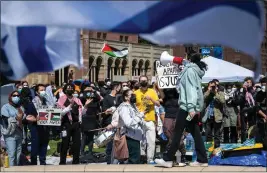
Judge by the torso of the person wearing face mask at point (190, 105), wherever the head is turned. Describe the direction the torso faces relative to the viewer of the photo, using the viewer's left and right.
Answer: facing to the left of the viewer

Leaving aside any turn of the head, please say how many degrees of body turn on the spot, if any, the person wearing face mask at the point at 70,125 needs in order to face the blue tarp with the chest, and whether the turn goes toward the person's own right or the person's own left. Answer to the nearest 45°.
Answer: approximately 45° to the person's own left

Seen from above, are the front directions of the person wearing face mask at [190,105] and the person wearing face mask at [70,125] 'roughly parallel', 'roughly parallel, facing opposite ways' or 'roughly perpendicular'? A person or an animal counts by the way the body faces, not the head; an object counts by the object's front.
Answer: roughly perpendicular

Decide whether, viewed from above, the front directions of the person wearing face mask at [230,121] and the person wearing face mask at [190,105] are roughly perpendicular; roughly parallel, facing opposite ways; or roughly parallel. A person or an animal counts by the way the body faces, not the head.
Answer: roughly perpendicular

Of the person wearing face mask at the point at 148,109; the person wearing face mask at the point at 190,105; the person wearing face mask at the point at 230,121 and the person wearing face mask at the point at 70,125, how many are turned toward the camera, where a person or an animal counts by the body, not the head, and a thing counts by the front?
3

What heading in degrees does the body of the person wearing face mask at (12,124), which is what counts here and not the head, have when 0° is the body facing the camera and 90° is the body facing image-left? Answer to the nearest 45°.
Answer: approximately 315°

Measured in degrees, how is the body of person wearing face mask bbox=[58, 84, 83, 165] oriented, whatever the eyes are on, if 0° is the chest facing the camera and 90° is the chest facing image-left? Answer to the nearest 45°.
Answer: approximately 0°

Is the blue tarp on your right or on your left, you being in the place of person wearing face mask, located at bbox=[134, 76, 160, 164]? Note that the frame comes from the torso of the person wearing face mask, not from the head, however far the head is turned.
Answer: on your left
